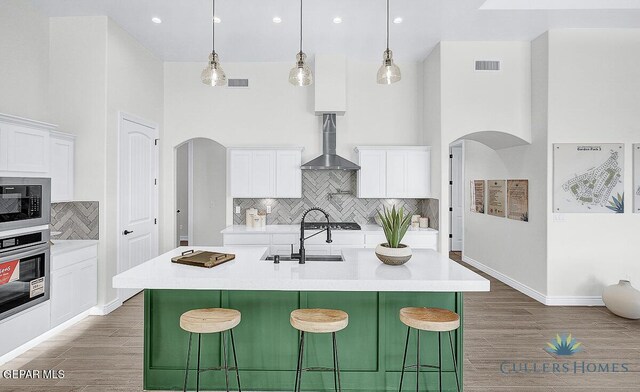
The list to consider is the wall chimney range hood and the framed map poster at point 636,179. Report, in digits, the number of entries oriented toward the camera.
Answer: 2

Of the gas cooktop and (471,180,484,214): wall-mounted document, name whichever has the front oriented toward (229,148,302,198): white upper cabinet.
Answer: the wall-mounted document

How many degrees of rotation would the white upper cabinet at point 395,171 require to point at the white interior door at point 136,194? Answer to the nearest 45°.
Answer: approximately 90° to its right

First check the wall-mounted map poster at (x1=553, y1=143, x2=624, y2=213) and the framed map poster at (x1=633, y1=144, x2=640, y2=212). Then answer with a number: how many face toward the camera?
2

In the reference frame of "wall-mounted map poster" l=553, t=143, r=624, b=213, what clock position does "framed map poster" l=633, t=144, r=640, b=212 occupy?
"framed map poster" l=633, t=144, r=640, b=212 is roughly at 8 o'clock from "wall-mounted map poster" l=553, t=143, r=624, b=213.

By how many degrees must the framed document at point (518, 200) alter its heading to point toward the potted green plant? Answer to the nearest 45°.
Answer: approximately 45° to its left

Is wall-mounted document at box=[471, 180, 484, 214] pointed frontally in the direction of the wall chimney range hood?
yes

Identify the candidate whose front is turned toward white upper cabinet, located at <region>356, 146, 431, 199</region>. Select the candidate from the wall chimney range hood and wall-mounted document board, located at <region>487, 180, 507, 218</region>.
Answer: the wall-mounted document board

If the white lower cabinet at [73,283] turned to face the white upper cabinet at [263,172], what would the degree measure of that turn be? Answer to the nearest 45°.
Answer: approximately 45° to its left

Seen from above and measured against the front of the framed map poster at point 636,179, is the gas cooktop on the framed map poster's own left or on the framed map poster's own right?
on the framed map poster's own right
